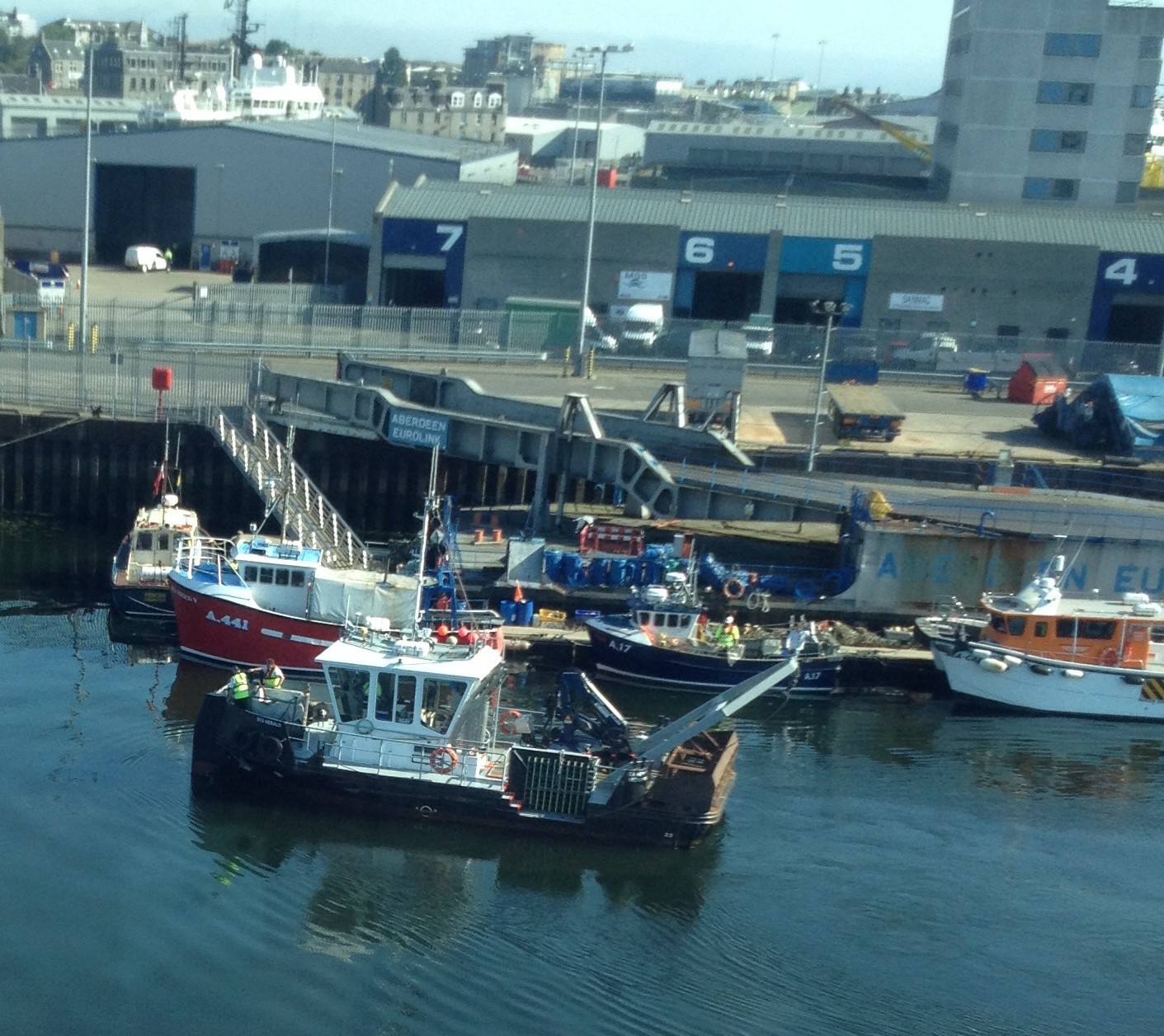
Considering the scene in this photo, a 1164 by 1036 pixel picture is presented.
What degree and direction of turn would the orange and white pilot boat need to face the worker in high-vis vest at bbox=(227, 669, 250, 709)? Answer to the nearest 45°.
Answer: approximately 45° to its left

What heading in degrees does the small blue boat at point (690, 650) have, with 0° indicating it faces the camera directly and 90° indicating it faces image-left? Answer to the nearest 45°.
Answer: approximately 90°

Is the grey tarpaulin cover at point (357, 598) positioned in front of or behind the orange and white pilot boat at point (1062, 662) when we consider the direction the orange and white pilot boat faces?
in front

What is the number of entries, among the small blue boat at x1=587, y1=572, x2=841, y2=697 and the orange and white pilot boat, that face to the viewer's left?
2

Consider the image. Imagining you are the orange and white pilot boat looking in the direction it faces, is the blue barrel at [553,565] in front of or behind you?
in front

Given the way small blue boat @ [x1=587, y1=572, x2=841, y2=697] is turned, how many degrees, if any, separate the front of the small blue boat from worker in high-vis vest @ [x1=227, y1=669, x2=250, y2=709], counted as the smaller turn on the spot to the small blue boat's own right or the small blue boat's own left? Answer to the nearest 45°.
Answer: approximately 45° to the small blue boat's own left

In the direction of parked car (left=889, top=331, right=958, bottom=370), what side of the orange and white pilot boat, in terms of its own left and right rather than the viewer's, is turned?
right

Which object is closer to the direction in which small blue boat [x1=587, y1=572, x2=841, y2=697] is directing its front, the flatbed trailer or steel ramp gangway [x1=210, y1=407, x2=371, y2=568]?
the steel ramp gangway

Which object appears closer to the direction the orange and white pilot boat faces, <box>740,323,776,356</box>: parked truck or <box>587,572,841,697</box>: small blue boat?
the small blue boat

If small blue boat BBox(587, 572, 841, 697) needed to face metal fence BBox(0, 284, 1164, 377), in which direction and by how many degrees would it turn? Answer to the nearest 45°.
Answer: approximately 45° to its right

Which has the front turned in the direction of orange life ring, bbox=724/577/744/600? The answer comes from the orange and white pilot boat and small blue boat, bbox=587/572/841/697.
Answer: the orange and white pilot boat

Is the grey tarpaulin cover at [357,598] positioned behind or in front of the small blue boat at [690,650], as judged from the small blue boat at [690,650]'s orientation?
in front

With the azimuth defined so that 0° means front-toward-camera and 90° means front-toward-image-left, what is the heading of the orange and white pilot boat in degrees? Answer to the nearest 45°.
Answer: approximately 90°
